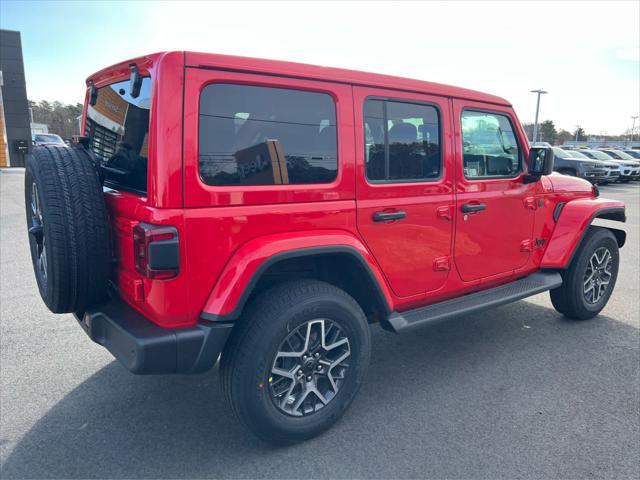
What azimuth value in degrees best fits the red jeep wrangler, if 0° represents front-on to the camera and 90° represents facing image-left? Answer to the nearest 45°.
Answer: approximately 225°
